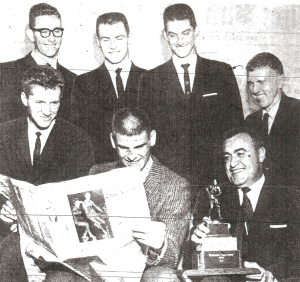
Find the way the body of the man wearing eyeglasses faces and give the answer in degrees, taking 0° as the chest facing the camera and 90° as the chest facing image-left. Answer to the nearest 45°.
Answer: approximately 315°

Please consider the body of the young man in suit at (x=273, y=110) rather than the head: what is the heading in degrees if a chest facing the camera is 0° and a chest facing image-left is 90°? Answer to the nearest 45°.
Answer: approximately 45°

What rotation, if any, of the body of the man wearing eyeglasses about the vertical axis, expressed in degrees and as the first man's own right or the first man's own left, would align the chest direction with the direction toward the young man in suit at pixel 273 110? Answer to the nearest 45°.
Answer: approximately 45° to the first man's own left

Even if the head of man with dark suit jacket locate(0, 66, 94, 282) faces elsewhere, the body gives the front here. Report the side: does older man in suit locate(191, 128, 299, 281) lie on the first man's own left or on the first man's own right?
on the first man's own left
